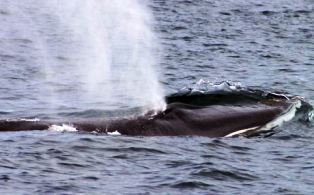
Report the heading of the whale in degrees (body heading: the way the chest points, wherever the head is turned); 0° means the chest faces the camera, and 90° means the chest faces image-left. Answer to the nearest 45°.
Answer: approximately 270°

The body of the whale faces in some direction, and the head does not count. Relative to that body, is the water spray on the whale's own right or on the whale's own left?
on the whale's own left
